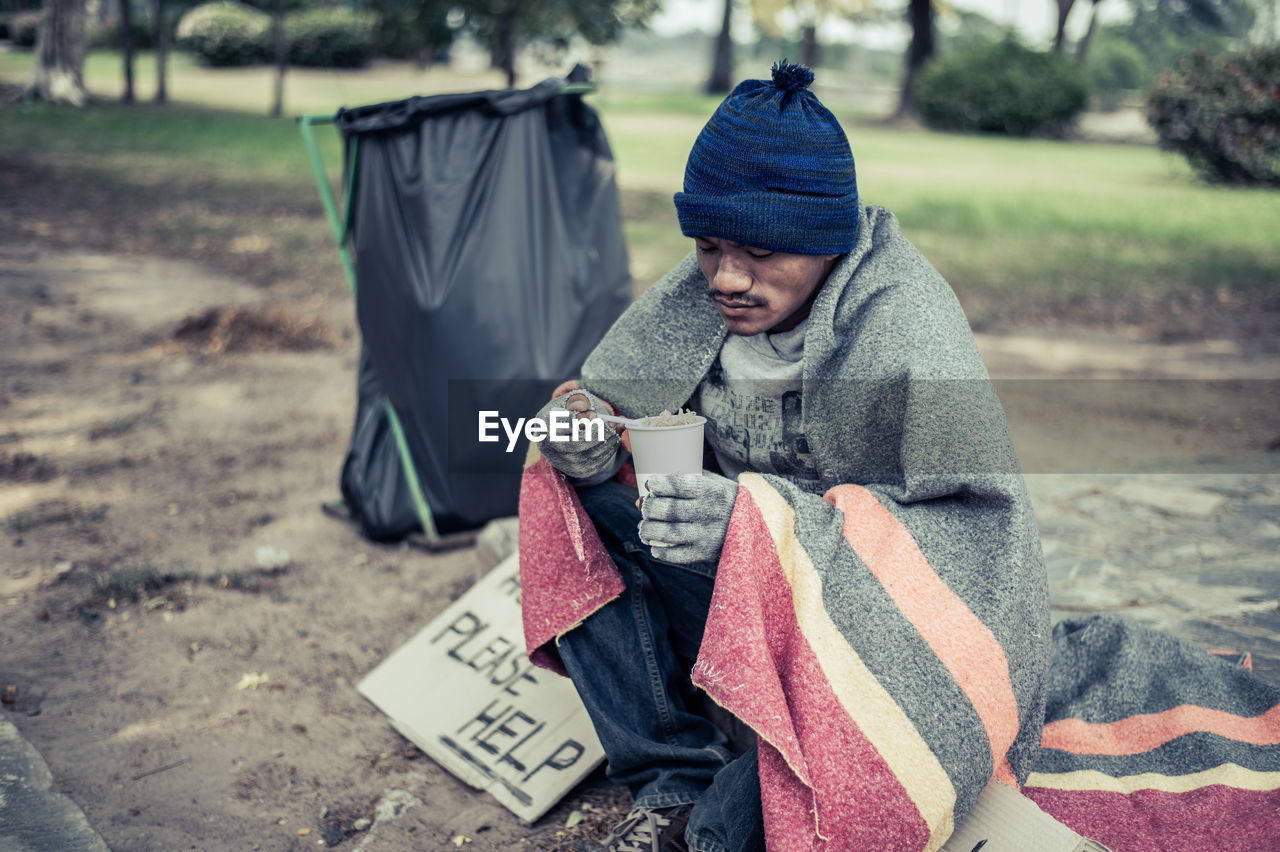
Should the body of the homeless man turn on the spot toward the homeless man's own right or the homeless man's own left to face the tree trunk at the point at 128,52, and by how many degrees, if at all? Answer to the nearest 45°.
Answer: approximately 90° to the homeless man's own right

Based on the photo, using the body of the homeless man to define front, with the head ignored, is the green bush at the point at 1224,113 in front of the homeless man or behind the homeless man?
behind

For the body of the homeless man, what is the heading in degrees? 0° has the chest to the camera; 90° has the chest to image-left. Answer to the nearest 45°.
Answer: approximately 45°

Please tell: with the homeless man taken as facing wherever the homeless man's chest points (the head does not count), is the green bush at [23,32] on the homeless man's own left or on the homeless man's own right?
on the homeless man's own right

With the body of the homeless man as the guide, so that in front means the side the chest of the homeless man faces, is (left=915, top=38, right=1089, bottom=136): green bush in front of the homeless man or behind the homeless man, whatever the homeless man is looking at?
behind
